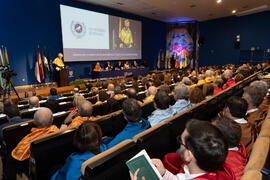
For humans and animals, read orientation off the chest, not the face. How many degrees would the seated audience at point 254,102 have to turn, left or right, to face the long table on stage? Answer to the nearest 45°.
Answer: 0° — they already face it

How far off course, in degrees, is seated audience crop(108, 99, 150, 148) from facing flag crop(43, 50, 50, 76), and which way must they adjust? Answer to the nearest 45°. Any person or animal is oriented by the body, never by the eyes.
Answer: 0° — they already face it

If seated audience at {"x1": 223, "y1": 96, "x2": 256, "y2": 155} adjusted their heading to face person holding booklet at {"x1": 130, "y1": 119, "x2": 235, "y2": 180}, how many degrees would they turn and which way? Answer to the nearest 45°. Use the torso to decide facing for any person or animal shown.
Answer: approximately 135° to their left

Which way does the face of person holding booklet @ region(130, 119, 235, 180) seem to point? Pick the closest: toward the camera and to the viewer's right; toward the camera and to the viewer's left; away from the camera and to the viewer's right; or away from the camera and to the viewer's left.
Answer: away from the camera and to the viewer's left

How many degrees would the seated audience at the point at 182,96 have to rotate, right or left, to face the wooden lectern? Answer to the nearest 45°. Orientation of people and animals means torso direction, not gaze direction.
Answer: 0° — they already face it

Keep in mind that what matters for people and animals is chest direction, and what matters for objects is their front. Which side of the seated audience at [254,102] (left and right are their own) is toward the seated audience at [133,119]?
left

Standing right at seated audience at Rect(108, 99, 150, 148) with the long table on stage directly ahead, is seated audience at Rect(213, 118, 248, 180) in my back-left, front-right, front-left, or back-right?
back-right

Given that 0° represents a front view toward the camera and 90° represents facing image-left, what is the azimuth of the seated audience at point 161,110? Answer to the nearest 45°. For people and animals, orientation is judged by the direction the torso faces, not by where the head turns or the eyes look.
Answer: approximately 135°

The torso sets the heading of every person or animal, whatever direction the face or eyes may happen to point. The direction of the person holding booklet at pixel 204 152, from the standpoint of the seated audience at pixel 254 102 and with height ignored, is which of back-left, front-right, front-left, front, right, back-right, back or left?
back-left
